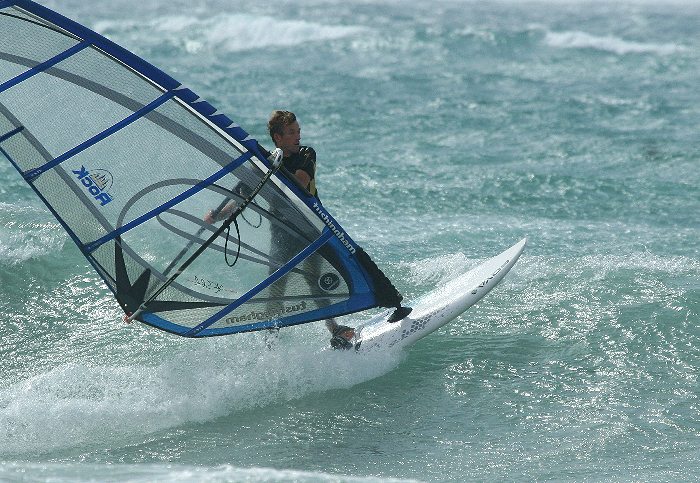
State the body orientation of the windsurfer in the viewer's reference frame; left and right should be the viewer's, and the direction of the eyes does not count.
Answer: facing the viewer and to the right of the viewer

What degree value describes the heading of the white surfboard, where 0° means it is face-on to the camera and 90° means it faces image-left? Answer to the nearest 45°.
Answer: approximately 270°
